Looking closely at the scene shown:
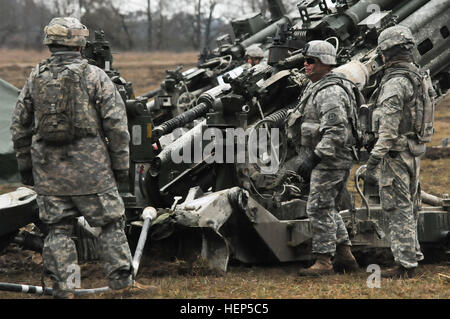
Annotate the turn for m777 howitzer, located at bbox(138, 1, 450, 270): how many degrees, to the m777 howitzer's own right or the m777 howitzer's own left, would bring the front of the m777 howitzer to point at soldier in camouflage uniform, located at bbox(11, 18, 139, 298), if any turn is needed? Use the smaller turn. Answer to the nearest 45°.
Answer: approximately 135° to the m777 howitzer's own right

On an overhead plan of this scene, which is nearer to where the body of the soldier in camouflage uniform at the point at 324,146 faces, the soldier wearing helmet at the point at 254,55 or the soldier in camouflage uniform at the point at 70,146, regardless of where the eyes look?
the soldier in camouflage uniform

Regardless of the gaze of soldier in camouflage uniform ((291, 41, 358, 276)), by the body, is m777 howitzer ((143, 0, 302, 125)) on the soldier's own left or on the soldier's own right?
on the soldier's own right

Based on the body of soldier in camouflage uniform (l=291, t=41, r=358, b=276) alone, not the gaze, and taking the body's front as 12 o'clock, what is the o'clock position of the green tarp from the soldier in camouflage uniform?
The green tarp is roughly at 1 o'clock from the soldier in camouflage uniform.

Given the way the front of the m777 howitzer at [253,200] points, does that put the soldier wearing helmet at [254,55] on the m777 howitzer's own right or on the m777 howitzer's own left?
on the m777 howitzer's own left

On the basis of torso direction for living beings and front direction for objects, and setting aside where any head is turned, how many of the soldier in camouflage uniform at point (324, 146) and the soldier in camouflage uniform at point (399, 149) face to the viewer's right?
0

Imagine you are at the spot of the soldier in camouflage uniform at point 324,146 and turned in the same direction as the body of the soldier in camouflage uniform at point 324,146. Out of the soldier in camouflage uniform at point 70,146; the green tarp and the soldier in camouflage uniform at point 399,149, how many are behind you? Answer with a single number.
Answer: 1

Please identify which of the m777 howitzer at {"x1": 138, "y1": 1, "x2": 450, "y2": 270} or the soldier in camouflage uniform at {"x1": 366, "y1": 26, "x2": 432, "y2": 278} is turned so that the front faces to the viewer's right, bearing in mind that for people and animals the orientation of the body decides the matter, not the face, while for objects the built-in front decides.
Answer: the m777 howitzer

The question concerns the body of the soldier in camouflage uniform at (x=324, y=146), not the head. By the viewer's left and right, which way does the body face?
facing to the left of the viewer

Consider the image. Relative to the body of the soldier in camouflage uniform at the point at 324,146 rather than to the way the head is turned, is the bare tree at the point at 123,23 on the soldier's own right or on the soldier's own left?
on the soldier's own right

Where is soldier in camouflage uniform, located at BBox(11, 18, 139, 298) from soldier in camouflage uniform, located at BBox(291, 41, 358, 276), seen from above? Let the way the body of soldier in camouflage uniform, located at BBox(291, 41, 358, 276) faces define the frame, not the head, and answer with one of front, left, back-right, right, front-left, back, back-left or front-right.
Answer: front-left

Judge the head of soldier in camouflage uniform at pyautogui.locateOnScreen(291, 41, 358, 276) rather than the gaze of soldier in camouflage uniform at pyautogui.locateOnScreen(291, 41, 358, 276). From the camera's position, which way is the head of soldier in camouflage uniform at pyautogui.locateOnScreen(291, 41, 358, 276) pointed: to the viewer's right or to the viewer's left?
to the viewer's left

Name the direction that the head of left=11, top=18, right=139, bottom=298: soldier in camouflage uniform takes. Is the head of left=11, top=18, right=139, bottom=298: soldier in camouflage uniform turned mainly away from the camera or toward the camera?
away from the camera
